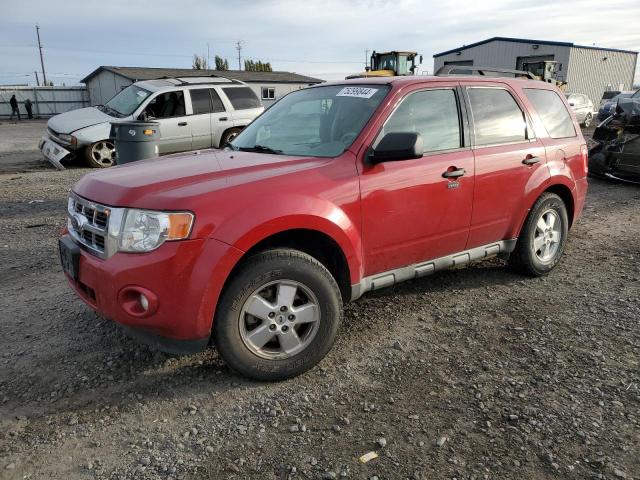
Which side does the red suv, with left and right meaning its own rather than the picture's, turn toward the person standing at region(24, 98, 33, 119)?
right

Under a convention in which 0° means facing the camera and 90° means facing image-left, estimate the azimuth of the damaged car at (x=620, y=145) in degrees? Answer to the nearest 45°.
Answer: approximately 45°

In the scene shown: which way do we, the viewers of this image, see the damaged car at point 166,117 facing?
facing the viewer and to the left of the viewer

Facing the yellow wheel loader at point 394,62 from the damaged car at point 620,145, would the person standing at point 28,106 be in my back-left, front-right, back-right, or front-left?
front-left

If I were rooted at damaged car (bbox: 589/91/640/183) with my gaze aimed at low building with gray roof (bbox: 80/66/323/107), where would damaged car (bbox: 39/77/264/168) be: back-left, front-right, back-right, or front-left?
front-left

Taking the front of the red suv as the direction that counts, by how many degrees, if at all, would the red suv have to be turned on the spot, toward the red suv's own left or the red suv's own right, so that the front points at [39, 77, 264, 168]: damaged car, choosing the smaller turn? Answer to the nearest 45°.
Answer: approximately 135° to the red suv's own right

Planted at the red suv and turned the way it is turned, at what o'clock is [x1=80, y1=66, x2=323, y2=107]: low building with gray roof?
The low building with gray roof is roughly at 4 o'clock from the red suv.

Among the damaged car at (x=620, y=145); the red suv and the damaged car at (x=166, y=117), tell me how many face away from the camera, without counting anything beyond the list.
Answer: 0

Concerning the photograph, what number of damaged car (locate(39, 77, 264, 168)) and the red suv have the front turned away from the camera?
0

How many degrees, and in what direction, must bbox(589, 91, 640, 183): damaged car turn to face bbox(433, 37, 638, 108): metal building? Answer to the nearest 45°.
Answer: approximately 135° to its right

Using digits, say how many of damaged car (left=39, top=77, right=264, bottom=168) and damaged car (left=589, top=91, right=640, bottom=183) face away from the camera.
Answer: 0

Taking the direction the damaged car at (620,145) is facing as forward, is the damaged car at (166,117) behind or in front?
in front

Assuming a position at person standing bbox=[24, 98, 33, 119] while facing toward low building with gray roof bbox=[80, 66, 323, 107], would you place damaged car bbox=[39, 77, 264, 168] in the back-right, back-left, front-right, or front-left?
front-right

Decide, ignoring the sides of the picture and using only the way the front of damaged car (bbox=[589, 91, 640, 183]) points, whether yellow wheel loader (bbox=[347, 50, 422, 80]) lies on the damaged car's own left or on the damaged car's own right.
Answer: on the damaged car's own right
